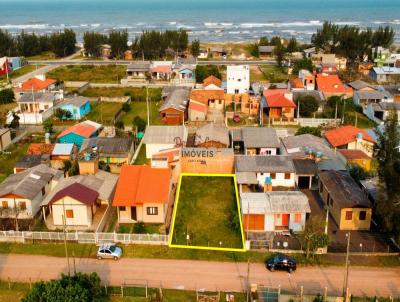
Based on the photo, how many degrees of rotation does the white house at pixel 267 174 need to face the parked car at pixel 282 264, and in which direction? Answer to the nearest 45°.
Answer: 0° — it already faces it

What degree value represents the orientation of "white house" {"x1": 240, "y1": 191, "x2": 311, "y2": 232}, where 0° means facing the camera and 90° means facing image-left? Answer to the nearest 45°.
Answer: approximately 0°

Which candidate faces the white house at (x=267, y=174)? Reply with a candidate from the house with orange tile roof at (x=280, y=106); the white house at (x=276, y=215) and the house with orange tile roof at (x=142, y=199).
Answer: the house with orange tile roof at (x=280, y=106)

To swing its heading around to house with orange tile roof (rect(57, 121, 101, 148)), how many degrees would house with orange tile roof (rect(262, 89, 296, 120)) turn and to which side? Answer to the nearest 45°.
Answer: approximately 45° to its right
